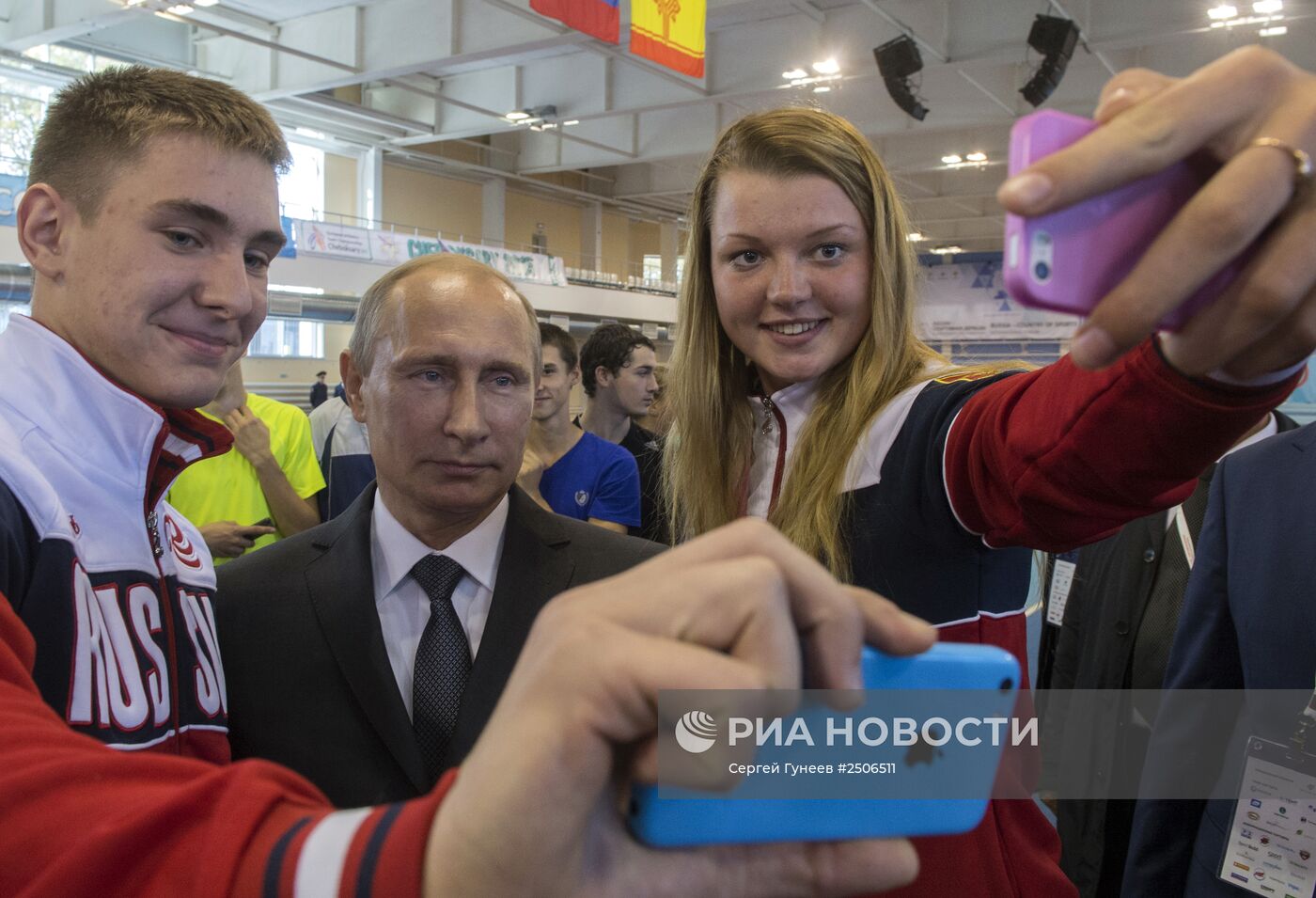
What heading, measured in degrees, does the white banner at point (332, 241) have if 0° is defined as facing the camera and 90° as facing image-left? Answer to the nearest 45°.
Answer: approximately 315°

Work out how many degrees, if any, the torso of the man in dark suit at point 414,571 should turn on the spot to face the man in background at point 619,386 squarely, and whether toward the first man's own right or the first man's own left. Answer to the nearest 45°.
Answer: approximately 180°

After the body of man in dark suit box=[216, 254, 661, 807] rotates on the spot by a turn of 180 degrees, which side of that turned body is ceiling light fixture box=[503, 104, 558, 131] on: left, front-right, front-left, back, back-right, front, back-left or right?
front

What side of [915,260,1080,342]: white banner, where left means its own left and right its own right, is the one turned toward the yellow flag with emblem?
front

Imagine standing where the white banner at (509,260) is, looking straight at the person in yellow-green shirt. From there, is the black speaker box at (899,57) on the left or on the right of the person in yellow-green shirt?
left

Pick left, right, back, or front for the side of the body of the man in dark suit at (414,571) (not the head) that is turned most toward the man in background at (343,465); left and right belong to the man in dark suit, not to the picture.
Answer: back

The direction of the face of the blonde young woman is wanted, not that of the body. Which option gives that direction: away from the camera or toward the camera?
toward the camera

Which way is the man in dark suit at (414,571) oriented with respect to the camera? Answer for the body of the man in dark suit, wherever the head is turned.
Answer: toward the camera

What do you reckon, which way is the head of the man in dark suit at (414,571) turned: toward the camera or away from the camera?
toward the camera
